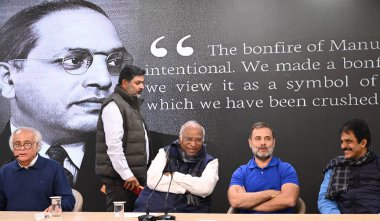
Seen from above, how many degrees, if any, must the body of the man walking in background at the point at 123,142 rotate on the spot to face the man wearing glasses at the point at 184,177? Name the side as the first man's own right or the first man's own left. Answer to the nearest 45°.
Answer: approximately 45° to the first man's own right

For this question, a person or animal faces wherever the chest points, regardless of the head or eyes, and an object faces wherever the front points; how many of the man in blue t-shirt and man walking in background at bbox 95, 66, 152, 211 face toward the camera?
1

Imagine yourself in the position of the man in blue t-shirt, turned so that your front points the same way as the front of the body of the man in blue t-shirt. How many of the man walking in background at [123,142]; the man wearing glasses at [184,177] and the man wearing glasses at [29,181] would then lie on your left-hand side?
0

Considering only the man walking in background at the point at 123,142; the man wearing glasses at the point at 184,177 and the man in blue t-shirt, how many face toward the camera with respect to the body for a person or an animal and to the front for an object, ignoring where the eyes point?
2

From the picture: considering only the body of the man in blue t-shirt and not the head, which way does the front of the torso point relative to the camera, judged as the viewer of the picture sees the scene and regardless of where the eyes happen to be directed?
toward the camera

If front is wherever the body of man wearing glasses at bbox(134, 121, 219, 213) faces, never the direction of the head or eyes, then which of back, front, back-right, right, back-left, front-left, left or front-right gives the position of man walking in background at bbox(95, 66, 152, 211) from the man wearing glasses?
back-right

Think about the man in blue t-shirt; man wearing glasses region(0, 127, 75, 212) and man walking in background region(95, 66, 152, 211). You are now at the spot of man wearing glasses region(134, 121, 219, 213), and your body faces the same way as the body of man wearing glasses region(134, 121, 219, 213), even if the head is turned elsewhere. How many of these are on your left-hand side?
1

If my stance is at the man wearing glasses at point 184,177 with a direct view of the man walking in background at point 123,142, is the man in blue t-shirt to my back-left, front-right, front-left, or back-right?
back-right

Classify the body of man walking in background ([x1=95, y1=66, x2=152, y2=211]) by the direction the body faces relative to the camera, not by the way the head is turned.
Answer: to the viewer's right

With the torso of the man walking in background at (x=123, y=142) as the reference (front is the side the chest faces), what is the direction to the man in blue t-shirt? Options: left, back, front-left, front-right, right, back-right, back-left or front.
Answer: front-right

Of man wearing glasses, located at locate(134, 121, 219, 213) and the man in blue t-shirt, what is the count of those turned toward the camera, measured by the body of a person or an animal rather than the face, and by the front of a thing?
2

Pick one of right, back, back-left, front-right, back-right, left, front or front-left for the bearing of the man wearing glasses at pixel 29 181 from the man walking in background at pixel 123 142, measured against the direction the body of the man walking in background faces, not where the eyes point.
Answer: back-right

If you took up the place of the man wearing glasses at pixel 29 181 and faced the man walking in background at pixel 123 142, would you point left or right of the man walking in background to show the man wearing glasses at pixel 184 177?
right

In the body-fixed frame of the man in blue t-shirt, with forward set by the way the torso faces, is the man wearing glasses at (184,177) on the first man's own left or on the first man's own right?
on the first man's own right

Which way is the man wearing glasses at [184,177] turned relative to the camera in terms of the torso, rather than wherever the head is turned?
toward the camera

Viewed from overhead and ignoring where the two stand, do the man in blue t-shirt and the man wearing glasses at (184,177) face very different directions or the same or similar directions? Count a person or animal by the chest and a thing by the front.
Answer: same or similar directions

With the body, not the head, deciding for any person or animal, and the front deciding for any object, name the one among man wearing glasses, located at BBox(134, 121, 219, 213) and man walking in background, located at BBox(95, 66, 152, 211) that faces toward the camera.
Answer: the man wearing glasses

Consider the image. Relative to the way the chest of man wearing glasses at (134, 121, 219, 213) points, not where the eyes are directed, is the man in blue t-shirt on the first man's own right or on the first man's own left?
on the first man's own left
